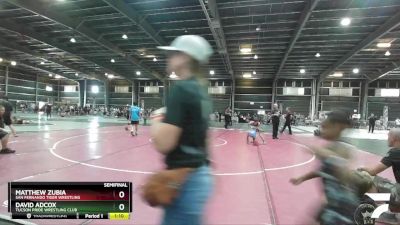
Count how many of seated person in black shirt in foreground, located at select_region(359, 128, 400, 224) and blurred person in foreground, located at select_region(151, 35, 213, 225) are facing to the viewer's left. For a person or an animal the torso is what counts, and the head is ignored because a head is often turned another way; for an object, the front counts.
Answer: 2

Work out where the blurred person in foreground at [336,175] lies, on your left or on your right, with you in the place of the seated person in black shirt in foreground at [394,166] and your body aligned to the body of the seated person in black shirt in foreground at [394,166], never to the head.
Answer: on your left

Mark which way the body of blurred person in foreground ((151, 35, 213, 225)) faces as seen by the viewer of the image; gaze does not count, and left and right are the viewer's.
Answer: facing to the left of the viewer

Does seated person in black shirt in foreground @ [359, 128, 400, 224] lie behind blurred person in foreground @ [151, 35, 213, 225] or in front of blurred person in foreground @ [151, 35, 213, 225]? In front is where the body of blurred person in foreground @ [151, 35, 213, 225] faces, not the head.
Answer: behind

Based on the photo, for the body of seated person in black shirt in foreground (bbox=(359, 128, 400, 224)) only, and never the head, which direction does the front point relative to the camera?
to the viewer's left

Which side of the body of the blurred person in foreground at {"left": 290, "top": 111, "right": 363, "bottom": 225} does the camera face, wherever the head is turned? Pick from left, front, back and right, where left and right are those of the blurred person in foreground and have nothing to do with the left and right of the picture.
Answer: left
